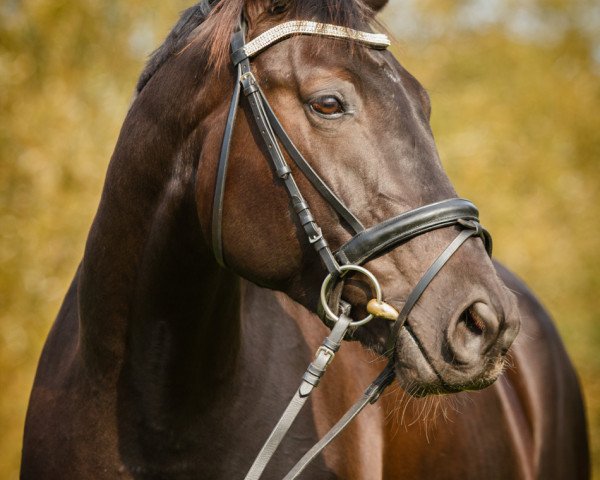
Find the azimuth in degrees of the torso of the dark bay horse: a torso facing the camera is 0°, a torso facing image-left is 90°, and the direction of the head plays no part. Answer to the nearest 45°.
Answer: approximately 45°
